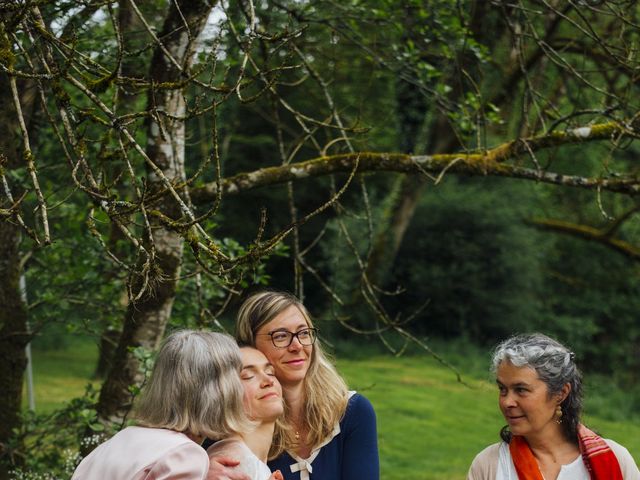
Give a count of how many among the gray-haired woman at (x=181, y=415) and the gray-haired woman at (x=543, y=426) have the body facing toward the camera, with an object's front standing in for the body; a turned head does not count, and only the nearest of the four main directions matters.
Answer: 1

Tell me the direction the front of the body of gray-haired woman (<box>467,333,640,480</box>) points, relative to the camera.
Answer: toward the camera

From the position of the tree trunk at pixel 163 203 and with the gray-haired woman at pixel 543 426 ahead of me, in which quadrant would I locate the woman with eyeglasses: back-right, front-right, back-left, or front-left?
front-right

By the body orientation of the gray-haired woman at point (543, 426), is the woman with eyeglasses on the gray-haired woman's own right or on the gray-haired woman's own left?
on the gray-haired woman's own right

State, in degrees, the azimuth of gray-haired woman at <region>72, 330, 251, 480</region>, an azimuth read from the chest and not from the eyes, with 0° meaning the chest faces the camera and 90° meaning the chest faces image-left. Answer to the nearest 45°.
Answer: approximately 225°

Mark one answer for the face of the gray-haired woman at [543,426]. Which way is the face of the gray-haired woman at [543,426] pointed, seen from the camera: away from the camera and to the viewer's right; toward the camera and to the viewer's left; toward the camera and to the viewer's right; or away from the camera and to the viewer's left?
toward the camera and to the viewer's left

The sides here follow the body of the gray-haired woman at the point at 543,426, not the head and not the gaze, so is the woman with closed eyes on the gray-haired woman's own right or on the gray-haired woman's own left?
on the gray-haired woman's own right

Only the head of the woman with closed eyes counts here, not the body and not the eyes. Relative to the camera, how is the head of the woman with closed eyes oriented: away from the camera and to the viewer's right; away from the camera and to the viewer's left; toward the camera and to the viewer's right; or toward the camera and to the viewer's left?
toward the camera and to the viewer's right

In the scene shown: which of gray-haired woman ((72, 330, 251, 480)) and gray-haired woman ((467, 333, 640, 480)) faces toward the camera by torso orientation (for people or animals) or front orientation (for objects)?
gray-haired woman ((467, 333, 640, 480))

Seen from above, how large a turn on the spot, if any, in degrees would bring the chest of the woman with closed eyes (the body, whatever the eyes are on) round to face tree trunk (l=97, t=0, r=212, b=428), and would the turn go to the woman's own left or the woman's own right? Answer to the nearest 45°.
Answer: approximately 135° to the woman's own left

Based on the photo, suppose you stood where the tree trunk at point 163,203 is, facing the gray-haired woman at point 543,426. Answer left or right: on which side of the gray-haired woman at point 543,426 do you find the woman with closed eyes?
right
